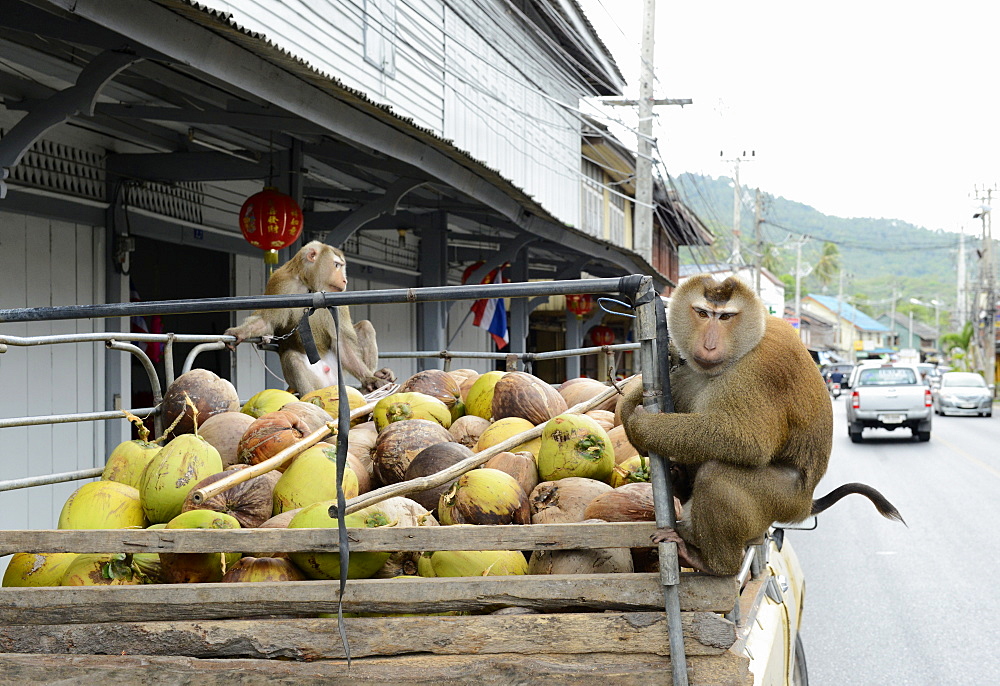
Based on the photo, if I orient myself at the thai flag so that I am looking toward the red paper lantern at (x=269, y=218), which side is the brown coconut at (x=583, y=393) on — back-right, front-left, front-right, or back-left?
front-left

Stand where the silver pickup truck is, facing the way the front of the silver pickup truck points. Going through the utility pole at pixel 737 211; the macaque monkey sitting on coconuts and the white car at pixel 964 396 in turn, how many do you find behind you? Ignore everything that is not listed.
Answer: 1

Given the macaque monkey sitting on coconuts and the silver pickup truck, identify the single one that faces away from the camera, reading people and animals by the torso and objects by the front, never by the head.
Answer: the silver pickup truck

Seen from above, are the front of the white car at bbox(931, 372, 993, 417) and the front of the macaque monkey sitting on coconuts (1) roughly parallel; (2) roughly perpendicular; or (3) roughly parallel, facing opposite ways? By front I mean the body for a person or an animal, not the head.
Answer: roughly perpendicular

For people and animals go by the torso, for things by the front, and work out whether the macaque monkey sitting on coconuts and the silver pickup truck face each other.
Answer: no

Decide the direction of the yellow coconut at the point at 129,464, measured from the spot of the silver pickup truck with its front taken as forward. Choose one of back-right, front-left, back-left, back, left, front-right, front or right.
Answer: back

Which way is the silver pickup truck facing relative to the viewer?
away from the camera

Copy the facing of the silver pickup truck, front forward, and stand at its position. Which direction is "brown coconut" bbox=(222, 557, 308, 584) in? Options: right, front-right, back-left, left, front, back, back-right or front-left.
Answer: back

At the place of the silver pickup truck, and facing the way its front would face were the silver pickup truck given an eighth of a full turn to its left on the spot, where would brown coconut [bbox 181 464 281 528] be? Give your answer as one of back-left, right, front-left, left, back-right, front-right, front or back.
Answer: back-left

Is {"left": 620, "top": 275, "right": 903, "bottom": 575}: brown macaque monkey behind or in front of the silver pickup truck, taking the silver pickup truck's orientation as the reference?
behind
